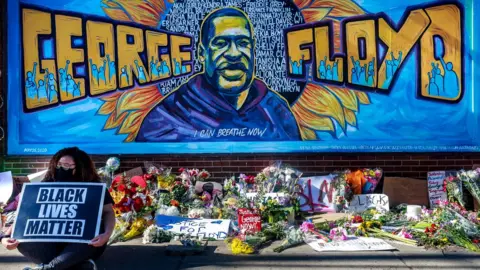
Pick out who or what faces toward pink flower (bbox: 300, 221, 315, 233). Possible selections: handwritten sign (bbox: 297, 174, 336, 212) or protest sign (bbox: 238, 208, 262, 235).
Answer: the handwritten sign

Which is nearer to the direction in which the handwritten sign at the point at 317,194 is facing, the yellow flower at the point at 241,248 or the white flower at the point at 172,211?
the yellow flower

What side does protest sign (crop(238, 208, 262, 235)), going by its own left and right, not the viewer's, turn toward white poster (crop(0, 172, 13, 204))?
right

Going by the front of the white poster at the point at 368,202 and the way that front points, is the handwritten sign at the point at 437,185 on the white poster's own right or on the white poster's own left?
on the white poster's own left

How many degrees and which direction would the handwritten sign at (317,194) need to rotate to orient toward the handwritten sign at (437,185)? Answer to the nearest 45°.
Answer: approximately 90° to its left

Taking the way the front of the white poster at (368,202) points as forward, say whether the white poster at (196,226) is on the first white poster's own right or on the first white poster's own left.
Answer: on the first white poster's own right

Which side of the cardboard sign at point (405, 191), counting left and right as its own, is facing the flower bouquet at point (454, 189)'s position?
left

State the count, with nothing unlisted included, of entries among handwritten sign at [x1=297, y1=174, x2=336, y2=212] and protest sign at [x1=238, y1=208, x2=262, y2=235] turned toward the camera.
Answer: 2
